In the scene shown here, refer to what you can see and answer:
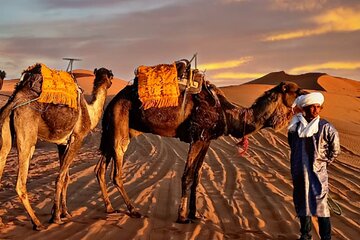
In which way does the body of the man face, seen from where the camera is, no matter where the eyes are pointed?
toward the camera

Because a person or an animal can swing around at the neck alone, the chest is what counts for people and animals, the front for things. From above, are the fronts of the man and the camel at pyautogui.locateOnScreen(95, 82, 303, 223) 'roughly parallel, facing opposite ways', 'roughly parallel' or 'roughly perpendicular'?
roughly perpendicular

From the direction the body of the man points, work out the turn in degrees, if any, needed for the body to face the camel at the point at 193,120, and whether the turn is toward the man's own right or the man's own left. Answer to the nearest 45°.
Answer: approximately 135° to the man's own right

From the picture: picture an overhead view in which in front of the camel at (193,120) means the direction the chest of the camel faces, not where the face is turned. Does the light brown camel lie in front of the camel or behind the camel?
behind

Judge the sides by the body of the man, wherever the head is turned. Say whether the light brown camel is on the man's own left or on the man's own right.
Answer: on the man's own right

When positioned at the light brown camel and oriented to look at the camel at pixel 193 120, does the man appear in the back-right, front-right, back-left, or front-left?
front-right

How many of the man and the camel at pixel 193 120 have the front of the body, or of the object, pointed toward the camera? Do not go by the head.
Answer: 1

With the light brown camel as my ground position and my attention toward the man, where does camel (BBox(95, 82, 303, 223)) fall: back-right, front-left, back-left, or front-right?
front-left

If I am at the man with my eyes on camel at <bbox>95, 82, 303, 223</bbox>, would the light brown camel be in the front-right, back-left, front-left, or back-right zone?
front-left

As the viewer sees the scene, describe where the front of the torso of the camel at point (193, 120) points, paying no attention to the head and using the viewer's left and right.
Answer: facing to the right of the viewer

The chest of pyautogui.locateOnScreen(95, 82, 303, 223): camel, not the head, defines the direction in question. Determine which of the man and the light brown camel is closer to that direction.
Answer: the man
